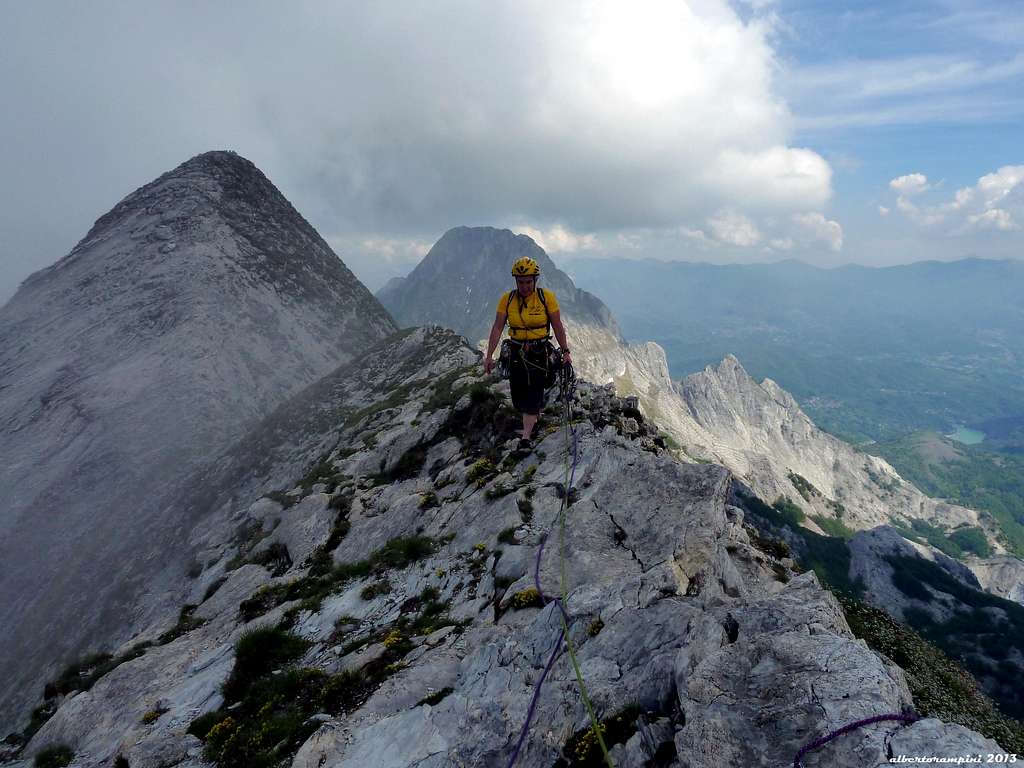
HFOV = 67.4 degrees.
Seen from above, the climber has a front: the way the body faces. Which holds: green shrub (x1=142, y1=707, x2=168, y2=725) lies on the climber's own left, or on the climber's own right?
on the climber's own right

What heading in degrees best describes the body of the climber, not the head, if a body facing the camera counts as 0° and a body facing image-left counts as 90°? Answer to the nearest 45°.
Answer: approximately 0°

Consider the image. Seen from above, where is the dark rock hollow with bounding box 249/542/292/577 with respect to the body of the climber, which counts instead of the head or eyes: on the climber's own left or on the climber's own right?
on the climber's own right

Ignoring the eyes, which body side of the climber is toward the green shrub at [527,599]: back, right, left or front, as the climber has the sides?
front
